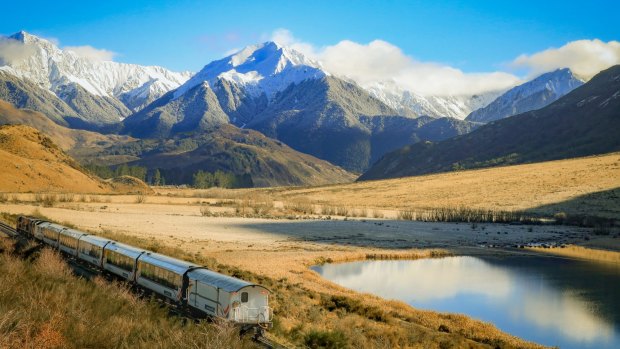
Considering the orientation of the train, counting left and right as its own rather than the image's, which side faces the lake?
right

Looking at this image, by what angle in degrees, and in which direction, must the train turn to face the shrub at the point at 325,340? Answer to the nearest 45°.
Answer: approximately 180°

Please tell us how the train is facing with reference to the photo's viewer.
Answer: facing away from the viewer and to the left of the viewer
